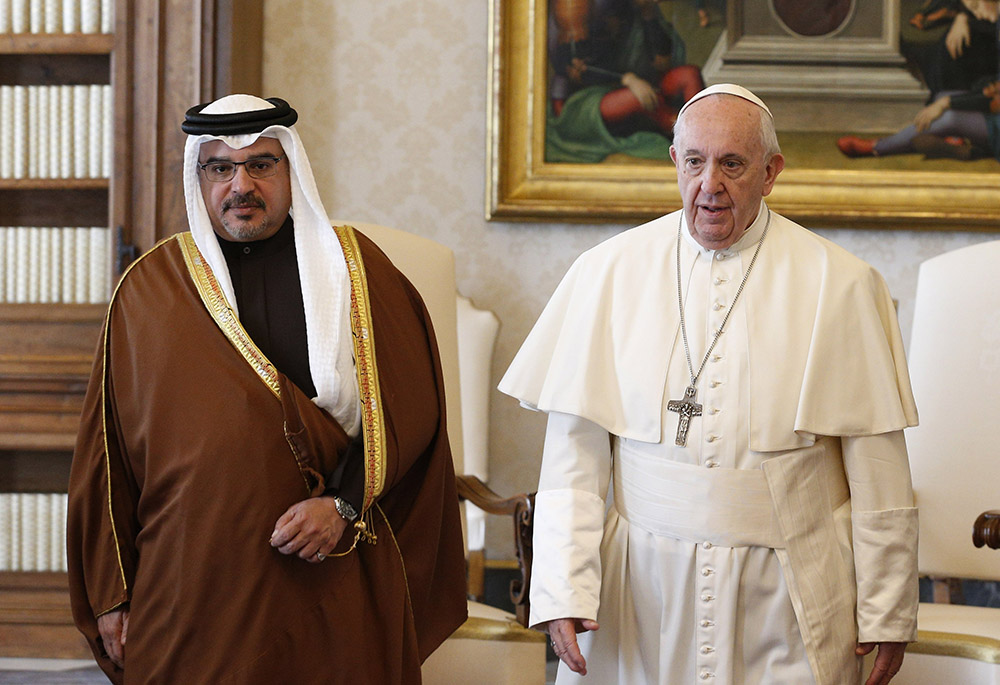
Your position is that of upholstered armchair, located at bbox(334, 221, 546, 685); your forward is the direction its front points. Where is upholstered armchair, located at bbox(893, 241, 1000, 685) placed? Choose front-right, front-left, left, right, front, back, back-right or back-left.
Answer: front-left

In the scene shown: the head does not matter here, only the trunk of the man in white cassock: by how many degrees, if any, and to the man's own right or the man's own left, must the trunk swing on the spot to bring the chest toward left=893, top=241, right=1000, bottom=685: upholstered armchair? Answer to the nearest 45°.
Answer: approximately 135° to the man's own left

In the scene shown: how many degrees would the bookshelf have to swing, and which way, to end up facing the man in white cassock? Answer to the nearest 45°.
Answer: approximately 45° to its left

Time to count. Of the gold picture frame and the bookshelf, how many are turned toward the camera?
2

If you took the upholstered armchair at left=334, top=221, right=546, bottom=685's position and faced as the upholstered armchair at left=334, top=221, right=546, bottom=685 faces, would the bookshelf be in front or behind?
behind

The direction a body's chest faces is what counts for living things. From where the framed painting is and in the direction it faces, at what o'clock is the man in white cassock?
The man in white cassock is roughly at 12 o'clock from the framed painting.

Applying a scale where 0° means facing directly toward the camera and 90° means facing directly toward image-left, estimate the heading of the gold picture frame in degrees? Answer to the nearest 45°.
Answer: approximately 0°

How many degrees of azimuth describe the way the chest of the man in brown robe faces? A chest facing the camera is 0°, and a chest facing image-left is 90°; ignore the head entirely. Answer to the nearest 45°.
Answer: approximately 0°
